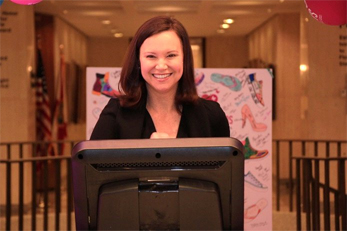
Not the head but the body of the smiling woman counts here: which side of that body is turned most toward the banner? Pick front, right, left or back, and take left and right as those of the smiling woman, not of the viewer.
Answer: back

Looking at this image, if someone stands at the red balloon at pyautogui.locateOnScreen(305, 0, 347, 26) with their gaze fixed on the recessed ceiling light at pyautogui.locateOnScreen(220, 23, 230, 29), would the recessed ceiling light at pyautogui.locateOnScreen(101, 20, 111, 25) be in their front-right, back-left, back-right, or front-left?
front-left

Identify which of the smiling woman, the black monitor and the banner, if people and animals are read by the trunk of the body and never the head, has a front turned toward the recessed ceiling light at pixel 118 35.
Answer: the black monitor

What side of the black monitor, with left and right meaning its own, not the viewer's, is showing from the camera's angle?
back

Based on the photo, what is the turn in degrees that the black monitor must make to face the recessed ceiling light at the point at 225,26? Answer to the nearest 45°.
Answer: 0° — it already faces it

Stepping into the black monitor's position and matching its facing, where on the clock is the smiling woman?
The smiling woman is roughly at 12 o'clock from the black monitor.

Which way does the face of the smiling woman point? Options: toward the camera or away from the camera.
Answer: toward the camera

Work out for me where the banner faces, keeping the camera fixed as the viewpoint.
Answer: facing the viewer

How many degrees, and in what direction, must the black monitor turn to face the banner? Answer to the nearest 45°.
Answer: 0° — it already faces it

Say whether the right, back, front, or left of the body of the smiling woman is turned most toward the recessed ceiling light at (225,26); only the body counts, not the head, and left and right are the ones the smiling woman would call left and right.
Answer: back

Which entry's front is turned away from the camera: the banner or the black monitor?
the black monitor

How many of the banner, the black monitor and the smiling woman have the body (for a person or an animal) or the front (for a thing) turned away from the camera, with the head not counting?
1

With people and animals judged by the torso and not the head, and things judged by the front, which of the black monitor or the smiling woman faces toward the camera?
the smiling woman

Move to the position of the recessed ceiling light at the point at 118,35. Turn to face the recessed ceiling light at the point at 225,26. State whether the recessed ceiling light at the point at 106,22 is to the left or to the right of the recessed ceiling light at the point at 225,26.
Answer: right

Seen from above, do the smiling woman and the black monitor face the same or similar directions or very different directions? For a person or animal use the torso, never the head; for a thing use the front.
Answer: very different directions

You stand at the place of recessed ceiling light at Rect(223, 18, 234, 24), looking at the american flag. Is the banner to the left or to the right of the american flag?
left
